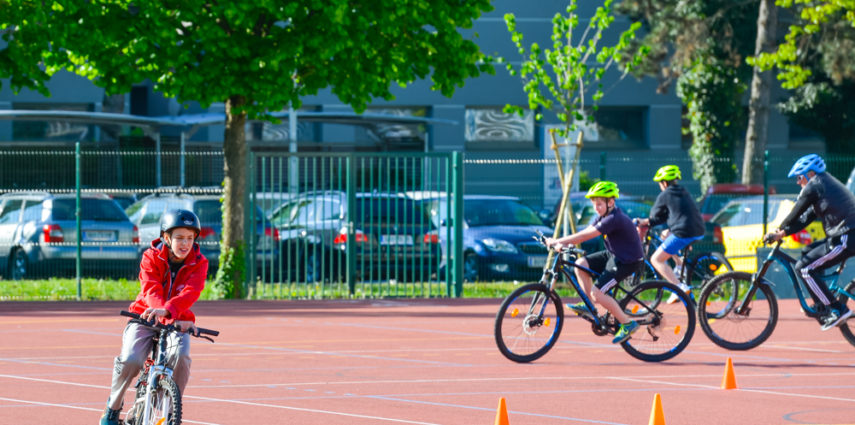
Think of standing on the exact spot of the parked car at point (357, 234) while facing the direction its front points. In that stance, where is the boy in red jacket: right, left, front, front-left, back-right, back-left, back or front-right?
back-left

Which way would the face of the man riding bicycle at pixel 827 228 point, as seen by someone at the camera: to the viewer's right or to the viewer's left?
to the viewer's left

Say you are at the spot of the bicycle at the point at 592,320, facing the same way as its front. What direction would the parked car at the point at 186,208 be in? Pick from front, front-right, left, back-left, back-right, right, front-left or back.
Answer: front-right

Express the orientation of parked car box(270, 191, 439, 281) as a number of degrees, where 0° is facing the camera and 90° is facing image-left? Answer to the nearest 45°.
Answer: approximately 135°

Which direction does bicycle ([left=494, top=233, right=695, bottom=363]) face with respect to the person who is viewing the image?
facing to the left of the viewer

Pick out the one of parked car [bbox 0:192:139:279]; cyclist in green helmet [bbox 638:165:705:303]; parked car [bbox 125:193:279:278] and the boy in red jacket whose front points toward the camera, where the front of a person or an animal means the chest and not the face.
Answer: the boy in red jacket

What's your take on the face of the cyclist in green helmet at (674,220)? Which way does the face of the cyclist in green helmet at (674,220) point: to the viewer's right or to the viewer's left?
to the viewer's left

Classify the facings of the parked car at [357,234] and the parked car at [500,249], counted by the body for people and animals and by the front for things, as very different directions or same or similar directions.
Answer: very different directions

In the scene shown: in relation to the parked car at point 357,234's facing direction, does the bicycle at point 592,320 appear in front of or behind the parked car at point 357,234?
behind

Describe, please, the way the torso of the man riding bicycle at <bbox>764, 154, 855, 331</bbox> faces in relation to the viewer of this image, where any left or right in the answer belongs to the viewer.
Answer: facing to the left of the viewer

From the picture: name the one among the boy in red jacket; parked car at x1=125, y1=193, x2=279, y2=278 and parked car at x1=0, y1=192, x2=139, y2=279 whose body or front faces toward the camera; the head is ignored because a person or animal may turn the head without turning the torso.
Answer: the boy in red jacket

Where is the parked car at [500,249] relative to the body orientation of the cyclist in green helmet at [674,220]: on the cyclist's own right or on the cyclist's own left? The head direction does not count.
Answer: on the cyclist's own right

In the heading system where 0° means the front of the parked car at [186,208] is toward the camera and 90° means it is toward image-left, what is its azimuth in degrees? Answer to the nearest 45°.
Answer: approximately 135°

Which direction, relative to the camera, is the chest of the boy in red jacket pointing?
toward the camera

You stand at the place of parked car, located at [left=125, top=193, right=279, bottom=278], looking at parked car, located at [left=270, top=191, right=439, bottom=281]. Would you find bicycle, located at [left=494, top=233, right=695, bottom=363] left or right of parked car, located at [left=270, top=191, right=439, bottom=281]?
right

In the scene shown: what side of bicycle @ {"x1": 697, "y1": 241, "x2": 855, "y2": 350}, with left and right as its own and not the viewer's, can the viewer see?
left
